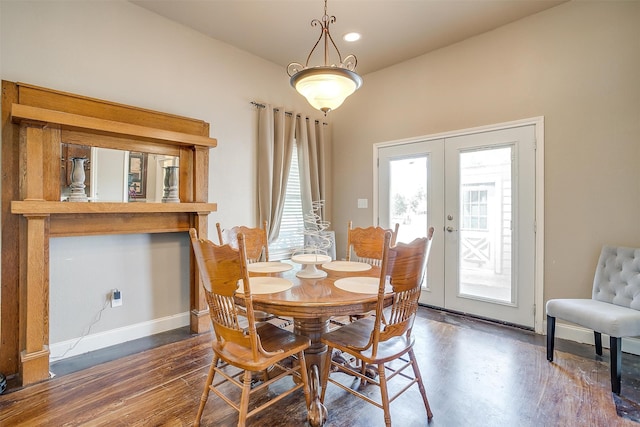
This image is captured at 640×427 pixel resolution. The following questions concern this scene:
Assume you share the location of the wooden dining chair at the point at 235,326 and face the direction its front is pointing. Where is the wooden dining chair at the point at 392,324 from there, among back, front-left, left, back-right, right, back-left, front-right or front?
front-right

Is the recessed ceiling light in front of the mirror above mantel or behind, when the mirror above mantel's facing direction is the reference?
in front

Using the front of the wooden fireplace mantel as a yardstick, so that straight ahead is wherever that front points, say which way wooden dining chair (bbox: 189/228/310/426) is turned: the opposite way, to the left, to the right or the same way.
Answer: to the left

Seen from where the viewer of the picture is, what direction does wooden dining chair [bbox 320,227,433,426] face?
facing away from the viewer and to the left of the viewer

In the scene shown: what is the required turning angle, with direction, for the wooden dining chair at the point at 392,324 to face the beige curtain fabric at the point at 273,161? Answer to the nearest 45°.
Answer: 0° — it already faces it

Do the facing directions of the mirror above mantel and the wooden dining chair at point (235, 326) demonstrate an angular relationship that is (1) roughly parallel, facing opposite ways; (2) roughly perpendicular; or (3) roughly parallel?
roughly perpendicular

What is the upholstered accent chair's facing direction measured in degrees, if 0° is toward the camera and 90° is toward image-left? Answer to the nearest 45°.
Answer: approximately 45°

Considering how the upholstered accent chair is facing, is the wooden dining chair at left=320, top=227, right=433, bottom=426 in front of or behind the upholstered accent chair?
in front

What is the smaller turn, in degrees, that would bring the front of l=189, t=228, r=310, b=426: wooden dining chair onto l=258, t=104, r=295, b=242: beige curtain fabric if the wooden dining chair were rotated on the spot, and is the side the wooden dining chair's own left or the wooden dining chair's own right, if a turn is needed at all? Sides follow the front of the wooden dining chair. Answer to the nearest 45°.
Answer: approximately 45° to the wooden dining chair's own left

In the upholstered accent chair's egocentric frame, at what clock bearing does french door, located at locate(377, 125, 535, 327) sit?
The french door is roughly at 2 o'clock from the upholstered accent chair.

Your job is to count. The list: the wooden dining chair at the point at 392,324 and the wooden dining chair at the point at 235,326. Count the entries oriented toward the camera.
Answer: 0

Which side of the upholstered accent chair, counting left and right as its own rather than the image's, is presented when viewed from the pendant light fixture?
front

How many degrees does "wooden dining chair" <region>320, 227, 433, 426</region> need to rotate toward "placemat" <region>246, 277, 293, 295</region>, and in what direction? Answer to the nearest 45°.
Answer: approximately 45° to its left

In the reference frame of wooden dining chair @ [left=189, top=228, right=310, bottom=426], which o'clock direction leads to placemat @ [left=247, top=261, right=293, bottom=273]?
The placemat is roughly at 11 o'clock from the wooden dining chair.

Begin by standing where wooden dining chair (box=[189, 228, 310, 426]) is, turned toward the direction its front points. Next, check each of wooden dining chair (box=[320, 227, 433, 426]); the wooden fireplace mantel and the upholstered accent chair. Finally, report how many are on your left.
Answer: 1

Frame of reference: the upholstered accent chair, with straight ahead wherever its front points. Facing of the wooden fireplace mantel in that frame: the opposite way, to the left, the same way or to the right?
the opposite way
